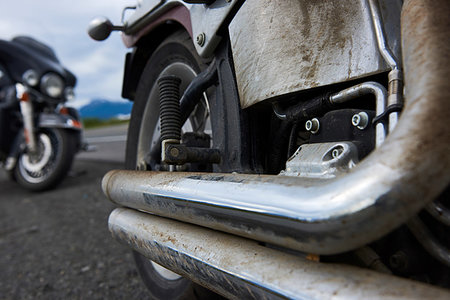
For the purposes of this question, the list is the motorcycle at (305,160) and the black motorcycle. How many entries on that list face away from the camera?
0

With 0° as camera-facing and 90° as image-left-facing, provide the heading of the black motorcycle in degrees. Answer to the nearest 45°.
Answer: approximately 315°

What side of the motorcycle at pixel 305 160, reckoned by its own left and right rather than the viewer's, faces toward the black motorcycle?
back

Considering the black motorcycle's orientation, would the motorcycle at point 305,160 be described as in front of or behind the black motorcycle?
in front

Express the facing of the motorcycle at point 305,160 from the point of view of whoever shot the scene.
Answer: facing the viewer and to the right of the viewer
